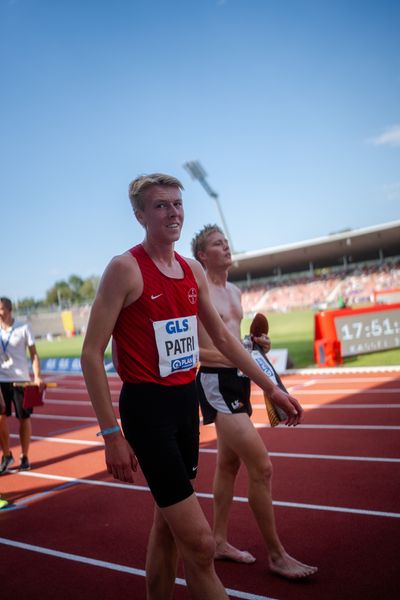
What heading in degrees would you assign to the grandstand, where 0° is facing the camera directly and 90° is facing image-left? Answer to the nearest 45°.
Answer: approximately 45°

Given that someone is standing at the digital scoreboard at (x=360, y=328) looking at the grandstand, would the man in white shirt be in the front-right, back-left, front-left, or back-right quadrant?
back-left

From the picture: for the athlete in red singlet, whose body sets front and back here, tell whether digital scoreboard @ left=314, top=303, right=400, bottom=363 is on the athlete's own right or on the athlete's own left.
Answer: on the athlete's own left

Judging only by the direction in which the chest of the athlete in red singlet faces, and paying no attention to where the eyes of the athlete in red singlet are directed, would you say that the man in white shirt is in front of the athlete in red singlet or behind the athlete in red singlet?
behind

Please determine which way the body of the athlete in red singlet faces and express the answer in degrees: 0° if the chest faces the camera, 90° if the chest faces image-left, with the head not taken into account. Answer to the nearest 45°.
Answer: approximately 315°

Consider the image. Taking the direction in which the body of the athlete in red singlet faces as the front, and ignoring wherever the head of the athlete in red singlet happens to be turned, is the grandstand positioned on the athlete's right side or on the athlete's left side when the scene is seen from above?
on the athlete's left side
